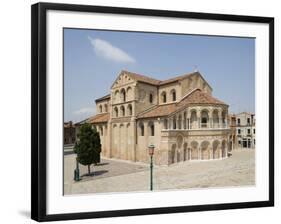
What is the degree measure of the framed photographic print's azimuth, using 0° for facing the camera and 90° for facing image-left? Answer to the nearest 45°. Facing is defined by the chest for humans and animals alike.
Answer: approximately 315°
